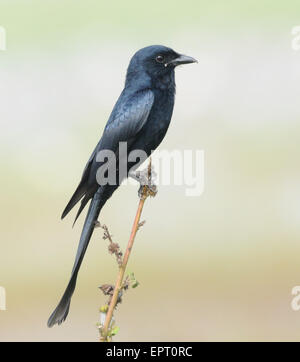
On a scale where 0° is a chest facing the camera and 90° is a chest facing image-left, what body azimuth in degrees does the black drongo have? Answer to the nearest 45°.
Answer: approximately 270°
